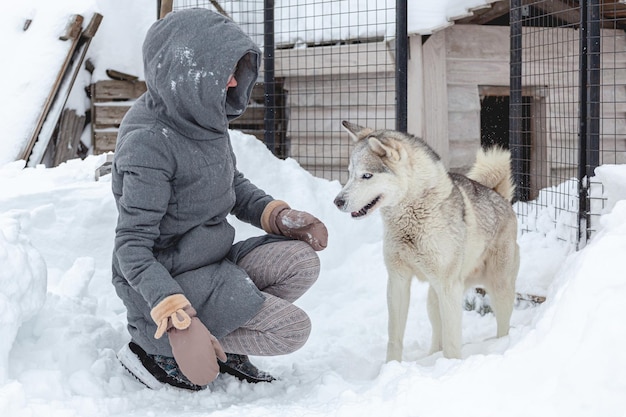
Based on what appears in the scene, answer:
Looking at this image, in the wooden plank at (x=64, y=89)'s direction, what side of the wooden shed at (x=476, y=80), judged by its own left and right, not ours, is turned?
right

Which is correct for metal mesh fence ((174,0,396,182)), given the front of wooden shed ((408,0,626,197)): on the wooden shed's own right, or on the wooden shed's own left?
on the wooden shed's own right

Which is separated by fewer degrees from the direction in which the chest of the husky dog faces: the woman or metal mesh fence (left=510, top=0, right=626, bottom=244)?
the woman

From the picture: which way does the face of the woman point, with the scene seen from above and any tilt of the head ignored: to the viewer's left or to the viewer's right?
to the viewer's right

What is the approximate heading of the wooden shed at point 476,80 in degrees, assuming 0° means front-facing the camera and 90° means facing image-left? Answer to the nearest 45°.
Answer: approximately 0°

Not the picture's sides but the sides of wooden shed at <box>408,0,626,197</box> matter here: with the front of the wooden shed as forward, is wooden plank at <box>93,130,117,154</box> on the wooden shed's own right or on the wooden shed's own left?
on the wooden shed's own right

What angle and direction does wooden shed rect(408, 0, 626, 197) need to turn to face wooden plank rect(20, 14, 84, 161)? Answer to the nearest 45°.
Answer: approximately 90° to its right
